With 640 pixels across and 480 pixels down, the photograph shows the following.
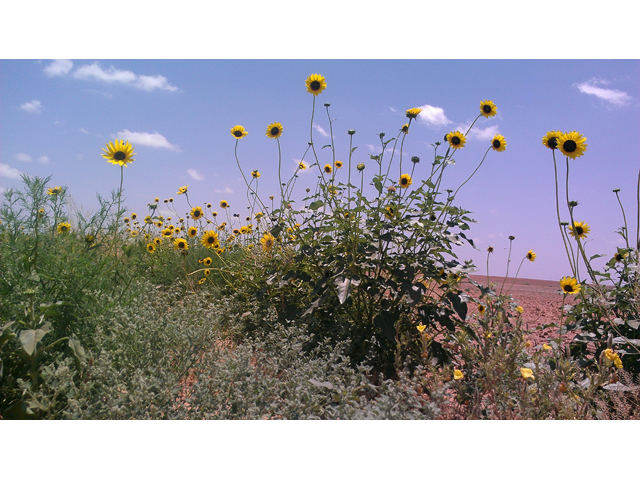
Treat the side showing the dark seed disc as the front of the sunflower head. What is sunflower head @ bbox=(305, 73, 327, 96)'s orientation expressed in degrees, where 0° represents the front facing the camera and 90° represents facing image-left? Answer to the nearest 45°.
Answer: approximately 0°

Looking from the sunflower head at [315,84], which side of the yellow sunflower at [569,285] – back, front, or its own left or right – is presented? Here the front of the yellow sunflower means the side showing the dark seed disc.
right

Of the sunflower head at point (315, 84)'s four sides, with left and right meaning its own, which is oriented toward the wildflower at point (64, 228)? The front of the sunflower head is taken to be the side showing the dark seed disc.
right
